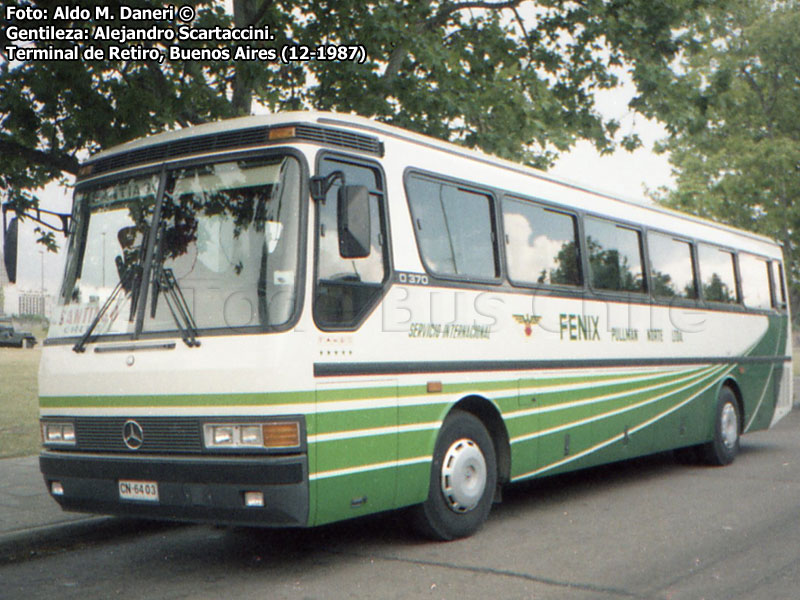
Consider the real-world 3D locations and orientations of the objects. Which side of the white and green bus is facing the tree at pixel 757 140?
back

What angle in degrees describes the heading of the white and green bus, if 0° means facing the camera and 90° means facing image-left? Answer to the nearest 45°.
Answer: approximately 45°

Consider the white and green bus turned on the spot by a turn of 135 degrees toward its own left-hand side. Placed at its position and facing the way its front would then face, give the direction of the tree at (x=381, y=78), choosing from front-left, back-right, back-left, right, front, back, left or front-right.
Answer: left
